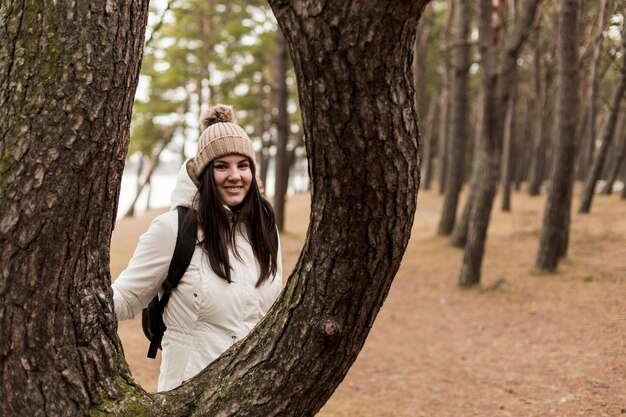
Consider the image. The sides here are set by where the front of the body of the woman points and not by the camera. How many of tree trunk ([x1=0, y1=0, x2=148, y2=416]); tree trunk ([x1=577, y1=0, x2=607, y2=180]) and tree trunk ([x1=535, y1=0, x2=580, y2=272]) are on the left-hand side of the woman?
2

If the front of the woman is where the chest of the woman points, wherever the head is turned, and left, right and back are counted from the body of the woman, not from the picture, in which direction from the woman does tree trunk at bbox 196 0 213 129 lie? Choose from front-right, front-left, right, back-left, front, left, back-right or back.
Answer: back-left

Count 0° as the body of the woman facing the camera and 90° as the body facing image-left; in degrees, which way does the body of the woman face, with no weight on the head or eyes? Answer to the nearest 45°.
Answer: approximately 315°

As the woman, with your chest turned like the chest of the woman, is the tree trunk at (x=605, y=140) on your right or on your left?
on your left

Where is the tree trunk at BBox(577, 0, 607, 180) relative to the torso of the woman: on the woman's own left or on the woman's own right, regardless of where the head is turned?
on the woman's own left

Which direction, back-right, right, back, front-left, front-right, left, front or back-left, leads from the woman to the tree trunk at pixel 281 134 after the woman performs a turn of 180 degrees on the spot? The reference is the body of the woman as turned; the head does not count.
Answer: front-right

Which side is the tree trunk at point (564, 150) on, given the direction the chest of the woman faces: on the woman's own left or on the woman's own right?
on the woman's own left
